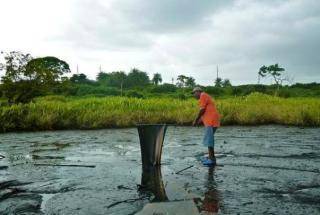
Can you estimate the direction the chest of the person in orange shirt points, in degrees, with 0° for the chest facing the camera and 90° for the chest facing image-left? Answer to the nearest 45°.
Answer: approximately 90°

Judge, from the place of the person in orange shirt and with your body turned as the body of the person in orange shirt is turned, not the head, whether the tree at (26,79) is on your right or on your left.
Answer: on your right

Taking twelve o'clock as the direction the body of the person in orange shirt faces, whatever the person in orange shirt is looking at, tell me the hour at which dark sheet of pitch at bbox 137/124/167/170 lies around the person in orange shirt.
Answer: The dark sheet of pitch is roughly at 11 o'clock from the person in orange shirt.
